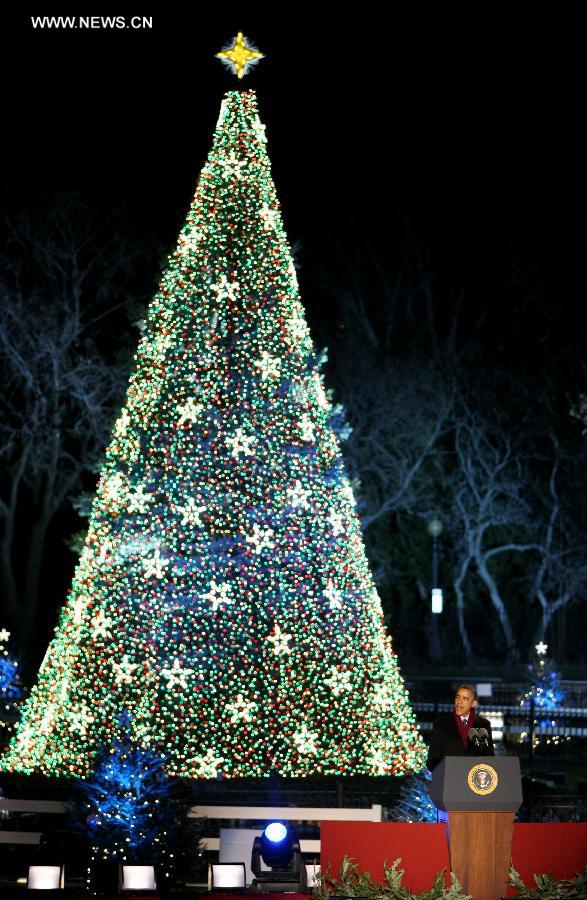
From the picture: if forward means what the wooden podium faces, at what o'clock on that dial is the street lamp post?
The street lamp post is roughly at 6 o'clock from the wooden podium.

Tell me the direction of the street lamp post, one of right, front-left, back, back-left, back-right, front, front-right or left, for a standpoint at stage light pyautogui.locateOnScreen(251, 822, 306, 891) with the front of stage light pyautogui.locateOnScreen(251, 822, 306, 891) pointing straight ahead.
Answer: back

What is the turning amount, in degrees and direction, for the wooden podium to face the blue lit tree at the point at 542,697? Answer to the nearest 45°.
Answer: approximately 180°

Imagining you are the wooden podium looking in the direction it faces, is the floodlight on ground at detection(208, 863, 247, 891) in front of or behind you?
behind

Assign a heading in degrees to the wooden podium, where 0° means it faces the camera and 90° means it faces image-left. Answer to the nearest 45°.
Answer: approximately 0°

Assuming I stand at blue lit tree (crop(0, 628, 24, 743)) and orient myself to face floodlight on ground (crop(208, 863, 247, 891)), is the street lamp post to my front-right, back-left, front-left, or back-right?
back-left

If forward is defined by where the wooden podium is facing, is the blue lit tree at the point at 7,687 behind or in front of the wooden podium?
behind

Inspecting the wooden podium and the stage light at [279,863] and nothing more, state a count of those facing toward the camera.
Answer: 2

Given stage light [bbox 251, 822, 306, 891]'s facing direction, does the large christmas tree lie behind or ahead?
behind
